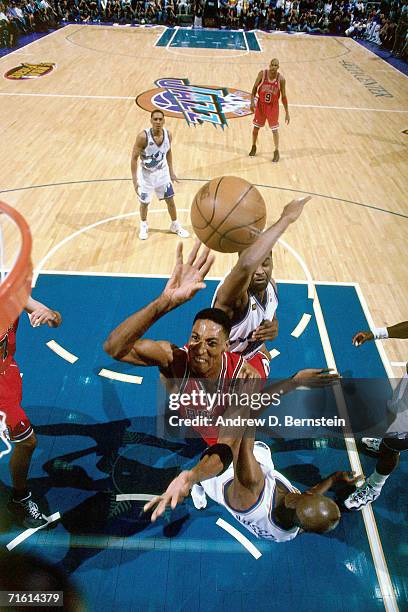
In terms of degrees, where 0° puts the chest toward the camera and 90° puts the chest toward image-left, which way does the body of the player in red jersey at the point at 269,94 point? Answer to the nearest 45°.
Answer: approximately 0°

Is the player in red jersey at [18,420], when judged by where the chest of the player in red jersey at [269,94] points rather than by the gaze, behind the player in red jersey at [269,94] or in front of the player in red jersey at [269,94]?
in front

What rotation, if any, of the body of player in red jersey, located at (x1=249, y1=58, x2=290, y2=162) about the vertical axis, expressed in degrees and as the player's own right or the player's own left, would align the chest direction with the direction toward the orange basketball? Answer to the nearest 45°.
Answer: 0° — they already face it

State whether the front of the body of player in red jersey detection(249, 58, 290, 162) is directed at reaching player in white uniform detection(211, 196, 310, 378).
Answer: yes

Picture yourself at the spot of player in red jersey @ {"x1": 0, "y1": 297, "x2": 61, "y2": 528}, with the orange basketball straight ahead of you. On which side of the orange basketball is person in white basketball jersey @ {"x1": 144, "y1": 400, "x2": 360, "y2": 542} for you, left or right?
right

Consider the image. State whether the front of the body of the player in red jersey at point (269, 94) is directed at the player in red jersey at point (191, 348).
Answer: yes
